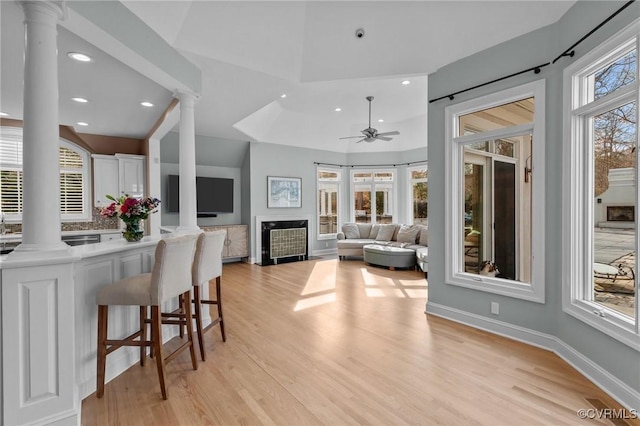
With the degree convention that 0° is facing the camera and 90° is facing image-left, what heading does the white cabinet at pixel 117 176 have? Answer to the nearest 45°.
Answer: approximately 0°

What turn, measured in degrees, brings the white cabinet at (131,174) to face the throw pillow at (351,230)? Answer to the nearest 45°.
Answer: approximately 90° to its left

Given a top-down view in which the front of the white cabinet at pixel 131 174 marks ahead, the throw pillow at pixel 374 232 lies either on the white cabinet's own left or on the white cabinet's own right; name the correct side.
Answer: on the white cabinet's own left

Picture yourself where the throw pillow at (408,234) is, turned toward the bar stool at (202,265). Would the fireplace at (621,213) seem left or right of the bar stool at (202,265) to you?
left

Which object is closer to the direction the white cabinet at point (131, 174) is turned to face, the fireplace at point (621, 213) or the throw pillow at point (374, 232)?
the fireplace

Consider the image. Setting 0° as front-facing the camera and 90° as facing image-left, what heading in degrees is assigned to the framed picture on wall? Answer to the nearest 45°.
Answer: approximately 0°

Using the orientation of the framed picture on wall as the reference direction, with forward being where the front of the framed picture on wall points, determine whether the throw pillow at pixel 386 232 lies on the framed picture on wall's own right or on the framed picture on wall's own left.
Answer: on the framed picture on wall's own left

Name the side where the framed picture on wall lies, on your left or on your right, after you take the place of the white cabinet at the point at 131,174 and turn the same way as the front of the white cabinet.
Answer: on your left

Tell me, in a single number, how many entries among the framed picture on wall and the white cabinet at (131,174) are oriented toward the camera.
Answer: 2

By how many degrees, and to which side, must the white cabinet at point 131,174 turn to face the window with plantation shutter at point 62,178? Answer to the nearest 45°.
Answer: approximately 90° to its right

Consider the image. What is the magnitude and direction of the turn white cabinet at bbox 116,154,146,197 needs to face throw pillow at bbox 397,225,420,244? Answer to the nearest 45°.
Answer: approximately 90° to its left
